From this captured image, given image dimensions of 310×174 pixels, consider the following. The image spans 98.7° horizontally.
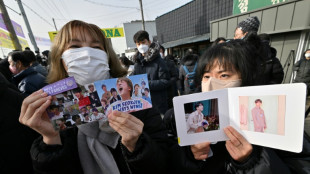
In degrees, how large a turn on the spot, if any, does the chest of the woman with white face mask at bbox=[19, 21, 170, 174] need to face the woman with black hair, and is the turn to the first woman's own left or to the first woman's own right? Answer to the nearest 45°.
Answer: approximately 45° to the first woman's own left

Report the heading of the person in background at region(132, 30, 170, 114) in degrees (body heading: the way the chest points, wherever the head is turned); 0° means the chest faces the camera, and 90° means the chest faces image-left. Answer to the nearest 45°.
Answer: approximately 45°

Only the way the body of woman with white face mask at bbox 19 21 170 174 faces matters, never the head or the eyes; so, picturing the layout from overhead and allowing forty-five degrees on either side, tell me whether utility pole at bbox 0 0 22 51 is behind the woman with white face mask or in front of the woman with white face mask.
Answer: behind

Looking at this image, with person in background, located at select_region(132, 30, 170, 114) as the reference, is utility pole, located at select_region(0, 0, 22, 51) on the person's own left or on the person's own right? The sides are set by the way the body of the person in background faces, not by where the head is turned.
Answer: on the person's own right

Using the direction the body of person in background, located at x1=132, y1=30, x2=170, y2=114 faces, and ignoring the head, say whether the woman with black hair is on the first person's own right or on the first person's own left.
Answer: on the first person's own left

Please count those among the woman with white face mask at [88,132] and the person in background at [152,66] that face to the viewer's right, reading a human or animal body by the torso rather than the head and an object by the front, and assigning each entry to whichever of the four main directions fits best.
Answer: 0

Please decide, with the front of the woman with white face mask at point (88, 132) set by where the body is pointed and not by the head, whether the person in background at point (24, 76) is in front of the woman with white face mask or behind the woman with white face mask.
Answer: behind

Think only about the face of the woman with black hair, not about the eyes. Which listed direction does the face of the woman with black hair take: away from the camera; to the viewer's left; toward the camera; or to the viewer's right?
toward the camera

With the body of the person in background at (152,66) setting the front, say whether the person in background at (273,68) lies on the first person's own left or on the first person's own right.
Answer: on the first person's own left

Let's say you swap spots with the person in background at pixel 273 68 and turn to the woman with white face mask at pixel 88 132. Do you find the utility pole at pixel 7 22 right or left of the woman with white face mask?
right

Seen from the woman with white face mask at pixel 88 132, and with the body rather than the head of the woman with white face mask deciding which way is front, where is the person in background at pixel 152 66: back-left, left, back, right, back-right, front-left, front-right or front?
back-left

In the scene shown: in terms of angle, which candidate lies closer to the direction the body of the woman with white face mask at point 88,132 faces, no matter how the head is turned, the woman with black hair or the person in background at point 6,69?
the woman with black hair

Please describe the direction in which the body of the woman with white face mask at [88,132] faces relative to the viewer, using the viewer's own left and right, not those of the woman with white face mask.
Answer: facing the viewer

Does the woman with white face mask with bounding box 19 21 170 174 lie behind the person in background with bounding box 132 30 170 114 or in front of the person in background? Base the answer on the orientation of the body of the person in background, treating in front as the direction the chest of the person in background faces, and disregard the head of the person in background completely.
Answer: in front

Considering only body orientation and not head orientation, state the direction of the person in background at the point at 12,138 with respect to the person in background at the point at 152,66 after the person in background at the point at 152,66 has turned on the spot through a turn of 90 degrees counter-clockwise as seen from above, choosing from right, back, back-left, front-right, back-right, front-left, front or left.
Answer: right
